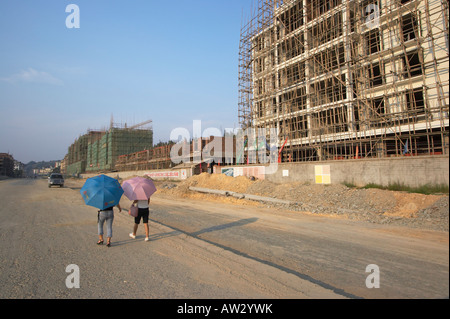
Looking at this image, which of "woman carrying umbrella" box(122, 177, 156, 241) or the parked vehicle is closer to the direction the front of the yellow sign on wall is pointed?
the woman carrying umbrella

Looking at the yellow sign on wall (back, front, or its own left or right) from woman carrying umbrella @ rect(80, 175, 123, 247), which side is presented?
front

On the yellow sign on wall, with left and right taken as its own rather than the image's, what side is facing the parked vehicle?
right

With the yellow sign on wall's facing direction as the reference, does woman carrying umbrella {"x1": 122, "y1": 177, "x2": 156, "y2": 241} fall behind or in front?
in front
